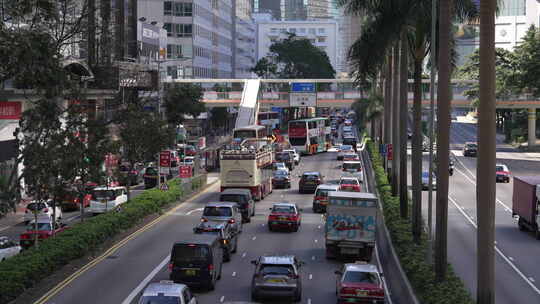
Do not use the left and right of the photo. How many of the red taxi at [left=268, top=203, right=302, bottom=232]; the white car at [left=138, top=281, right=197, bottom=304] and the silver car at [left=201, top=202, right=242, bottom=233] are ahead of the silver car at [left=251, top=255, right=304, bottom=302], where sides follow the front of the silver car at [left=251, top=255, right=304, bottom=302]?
2

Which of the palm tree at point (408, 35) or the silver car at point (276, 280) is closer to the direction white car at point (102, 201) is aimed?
the palm tree

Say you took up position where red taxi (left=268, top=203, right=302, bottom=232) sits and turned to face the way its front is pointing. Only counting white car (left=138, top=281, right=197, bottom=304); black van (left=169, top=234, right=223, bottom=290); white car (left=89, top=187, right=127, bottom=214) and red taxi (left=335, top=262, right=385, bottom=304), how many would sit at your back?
3

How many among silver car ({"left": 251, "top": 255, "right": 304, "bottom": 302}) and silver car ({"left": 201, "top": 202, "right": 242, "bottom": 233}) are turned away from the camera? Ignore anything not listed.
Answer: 2

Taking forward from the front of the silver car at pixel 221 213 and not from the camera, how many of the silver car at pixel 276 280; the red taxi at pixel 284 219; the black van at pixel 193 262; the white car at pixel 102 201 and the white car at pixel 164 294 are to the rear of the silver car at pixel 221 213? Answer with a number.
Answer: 3

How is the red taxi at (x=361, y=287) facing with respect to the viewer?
away from the camera

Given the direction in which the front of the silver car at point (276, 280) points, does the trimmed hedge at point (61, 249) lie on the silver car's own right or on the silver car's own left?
on the silver car's own left

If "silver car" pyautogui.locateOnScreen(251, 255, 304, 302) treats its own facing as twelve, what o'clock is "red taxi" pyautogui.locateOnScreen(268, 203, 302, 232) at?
The red taxi is roughly at 12 o'clock from the silver car.

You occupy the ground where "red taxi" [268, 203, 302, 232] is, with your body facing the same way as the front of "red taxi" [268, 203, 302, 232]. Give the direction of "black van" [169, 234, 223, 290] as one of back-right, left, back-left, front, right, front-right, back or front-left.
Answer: back

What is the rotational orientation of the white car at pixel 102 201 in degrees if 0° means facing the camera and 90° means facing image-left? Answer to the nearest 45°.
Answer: approximately 225°

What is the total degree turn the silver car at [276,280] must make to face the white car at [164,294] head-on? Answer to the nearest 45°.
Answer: approximately 135° to its left

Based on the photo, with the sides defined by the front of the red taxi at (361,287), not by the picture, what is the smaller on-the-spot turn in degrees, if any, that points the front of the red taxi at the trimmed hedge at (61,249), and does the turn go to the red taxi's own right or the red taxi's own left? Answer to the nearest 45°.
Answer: approximately 45° to the red taxi's own left

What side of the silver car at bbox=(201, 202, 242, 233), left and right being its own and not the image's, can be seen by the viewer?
back

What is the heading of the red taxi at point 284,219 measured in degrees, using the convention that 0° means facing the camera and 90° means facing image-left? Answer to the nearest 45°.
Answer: approximately 180°

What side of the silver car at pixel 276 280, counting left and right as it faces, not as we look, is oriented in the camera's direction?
back
